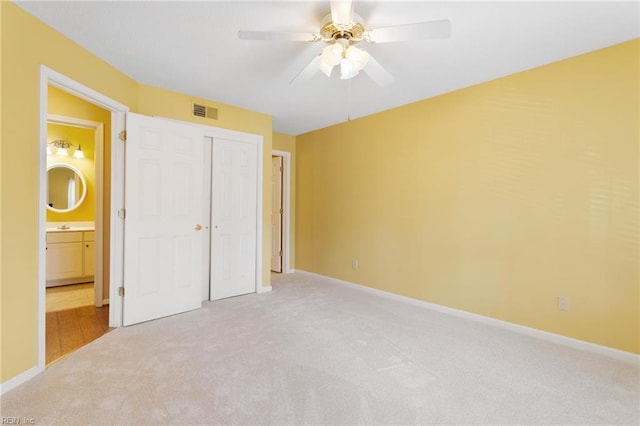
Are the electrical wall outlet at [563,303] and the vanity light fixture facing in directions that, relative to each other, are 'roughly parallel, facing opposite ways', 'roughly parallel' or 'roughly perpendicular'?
roughly perpendicular

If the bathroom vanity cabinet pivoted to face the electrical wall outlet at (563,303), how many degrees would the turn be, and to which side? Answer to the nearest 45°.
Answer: approximately 45° to its left

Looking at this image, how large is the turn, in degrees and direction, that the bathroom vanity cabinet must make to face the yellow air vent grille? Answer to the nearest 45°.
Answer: approximately 45° to its left

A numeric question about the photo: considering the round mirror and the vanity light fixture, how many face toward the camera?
2

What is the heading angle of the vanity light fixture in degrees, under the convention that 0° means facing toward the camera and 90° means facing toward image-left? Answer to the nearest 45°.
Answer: approximately 0°

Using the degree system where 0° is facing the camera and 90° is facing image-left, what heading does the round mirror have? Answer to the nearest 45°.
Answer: approximately 0°
